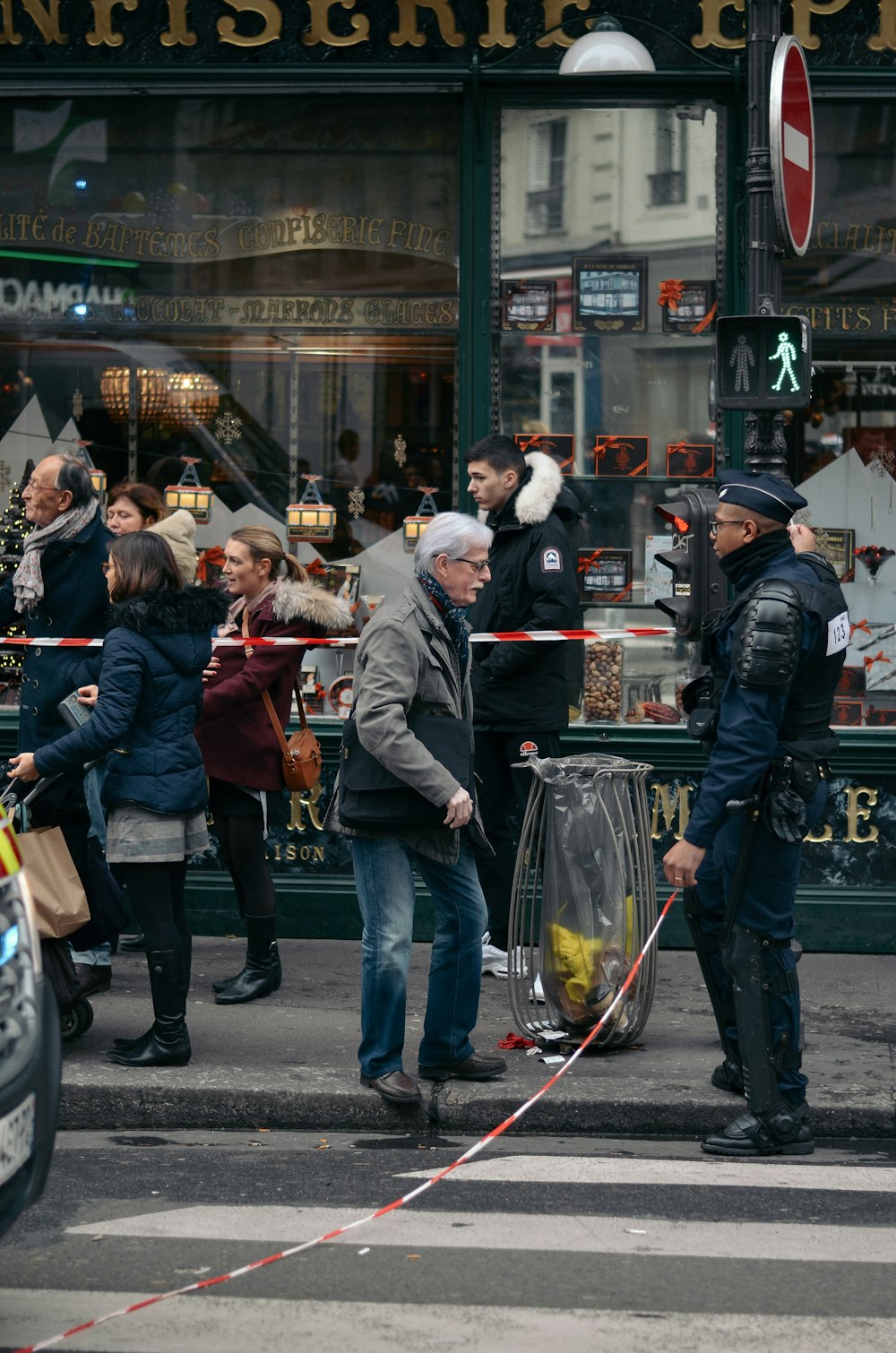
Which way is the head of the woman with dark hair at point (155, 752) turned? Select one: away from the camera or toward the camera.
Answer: away from the camera

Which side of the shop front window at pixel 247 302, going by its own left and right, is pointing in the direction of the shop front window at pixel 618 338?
left

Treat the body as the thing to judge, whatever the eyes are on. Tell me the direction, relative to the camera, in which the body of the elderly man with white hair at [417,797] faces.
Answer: to the viewer's right

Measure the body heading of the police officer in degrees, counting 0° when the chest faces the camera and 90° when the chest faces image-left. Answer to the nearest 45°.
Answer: approximately 90°

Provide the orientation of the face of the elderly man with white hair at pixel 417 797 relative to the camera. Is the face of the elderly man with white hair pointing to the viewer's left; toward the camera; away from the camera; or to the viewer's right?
to the viewer's right

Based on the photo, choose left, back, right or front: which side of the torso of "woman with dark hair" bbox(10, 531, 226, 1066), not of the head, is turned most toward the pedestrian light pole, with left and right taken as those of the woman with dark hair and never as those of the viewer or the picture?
back

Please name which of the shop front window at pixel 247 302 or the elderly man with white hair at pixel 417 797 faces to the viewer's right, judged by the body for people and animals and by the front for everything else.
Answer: the elderly man with white hair

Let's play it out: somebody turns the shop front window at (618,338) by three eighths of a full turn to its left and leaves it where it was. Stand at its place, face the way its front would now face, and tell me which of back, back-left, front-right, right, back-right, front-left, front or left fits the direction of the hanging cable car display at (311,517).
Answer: back-left

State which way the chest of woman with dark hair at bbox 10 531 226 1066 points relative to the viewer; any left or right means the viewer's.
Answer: facing to the left of the viewer

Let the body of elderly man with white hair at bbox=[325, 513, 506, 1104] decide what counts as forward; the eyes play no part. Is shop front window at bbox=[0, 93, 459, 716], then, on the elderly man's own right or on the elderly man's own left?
on the elderly man's own left

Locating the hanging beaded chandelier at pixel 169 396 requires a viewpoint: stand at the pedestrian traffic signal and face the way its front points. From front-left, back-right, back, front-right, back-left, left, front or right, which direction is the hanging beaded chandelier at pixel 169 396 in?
back-right

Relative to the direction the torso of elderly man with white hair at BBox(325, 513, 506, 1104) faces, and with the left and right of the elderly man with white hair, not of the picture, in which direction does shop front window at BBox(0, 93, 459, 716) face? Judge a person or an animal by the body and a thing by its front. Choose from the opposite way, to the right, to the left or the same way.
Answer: to the right

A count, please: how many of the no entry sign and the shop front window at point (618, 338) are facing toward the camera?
1
